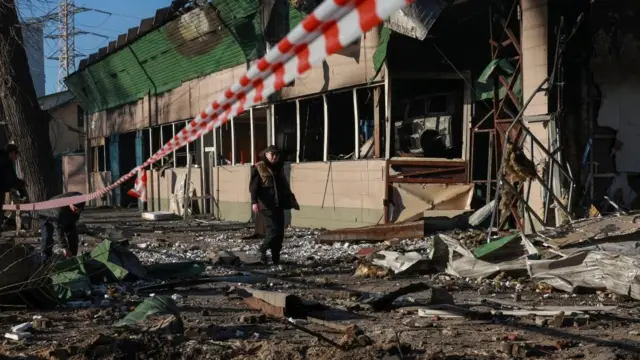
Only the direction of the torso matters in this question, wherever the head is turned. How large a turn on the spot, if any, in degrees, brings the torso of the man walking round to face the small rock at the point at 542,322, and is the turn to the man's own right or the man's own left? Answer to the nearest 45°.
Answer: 0° — they already face it

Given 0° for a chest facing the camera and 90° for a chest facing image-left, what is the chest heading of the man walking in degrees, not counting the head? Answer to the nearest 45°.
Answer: approximately 315°

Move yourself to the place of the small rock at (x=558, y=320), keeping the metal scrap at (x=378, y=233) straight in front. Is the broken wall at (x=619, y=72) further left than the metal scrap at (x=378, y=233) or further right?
right

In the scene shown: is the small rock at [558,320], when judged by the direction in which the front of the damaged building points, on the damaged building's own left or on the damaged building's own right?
on the damaged building's own left

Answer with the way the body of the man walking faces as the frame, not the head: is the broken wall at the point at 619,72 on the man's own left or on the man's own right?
on the man's own left

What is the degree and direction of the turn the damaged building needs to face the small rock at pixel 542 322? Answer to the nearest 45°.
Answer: approximately 45° to its left

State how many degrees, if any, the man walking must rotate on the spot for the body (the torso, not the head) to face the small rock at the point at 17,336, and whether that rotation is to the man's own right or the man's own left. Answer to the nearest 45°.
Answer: approximately 90° to the man's own right
